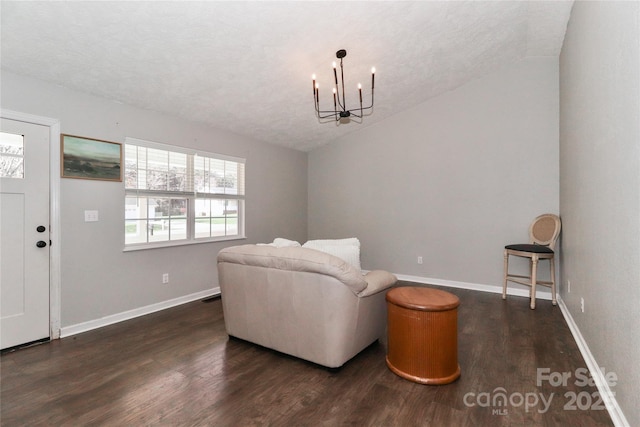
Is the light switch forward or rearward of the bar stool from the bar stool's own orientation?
forward

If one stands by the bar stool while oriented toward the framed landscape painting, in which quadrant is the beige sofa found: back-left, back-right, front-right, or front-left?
front-left

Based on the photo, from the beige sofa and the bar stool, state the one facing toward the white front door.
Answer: the bar stool

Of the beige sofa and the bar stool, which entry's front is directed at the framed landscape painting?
the bar stool

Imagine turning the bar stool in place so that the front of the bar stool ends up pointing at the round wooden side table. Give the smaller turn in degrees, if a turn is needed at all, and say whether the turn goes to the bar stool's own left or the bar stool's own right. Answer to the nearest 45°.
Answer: approximately 45° to the bar stool's own left

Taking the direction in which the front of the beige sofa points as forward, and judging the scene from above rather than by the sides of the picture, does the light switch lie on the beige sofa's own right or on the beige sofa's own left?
on the beige sofa's own left

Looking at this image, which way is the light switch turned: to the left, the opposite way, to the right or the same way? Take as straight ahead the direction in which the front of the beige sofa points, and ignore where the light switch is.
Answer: to the right

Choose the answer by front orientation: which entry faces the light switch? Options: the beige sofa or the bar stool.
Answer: the bar stool

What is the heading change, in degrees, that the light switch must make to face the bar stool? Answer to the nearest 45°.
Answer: approximately 45° to its left

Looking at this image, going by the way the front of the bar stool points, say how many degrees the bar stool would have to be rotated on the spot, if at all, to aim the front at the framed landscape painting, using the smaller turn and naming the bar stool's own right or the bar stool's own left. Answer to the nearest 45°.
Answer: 0° — it already faces it

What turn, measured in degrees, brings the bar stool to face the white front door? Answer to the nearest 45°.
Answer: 0° — it already faces it

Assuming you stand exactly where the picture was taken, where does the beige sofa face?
facing away from the viewer and to the right of the viewer

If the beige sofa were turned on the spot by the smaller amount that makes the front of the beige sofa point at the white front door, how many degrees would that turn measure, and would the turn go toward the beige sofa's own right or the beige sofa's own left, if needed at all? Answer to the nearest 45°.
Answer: approximately 135° to the beige sofa's own left

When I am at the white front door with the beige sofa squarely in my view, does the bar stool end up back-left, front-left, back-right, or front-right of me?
front-left

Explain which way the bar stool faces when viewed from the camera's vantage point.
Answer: facing the viewer and to the left of the viewer
